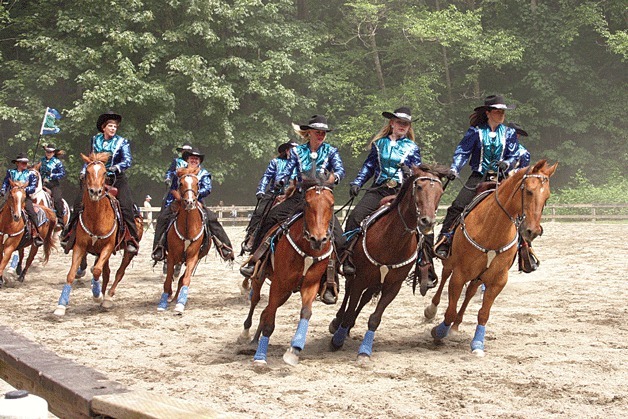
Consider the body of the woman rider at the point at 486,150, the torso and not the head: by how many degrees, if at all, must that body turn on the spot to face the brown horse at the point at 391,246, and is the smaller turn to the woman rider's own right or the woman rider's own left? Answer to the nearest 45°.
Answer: approximately 90° to the woman rider's own right

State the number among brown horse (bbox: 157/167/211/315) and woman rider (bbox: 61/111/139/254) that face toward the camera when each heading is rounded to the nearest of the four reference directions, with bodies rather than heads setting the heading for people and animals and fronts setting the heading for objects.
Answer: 2

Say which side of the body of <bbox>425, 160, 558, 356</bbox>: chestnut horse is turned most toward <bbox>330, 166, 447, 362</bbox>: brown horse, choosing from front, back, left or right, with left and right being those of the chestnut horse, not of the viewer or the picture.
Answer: right

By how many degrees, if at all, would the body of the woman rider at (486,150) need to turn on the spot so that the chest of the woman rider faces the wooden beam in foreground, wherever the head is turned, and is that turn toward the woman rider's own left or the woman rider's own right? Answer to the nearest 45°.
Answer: approximately 45° to the woman rider's own right
